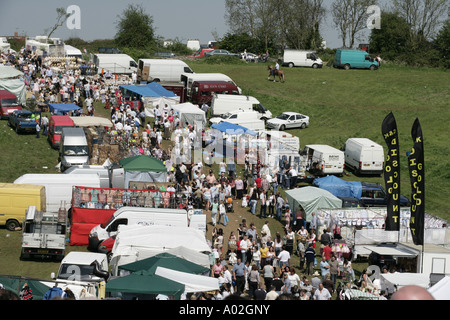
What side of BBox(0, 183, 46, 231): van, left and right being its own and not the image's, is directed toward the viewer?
left

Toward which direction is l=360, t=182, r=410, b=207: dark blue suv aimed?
to the viewer's right

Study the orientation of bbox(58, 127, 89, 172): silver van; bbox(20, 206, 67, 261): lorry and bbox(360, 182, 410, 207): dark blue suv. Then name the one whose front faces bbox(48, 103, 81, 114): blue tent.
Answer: the lorry

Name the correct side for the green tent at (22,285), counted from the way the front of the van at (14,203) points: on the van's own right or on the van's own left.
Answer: on the van's own left

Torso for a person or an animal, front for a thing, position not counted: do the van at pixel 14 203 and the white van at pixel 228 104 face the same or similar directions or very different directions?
very different directions

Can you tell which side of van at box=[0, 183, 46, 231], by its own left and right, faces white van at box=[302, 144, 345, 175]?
back

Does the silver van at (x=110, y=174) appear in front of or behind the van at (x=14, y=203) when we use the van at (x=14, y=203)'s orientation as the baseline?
behind

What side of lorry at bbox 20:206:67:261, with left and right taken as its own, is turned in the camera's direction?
back

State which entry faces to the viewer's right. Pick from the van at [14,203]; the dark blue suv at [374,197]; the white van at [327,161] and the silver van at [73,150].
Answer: the dark blue suv

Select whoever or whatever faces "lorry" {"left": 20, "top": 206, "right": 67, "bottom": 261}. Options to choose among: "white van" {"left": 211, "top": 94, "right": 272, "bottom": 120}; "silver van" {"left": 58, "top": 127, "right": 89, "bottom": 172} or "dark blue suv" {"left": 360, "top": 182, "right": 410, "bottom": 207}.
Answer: "silver van" {"left": 58, "top": 127, "right": 89, "bottom": 172}

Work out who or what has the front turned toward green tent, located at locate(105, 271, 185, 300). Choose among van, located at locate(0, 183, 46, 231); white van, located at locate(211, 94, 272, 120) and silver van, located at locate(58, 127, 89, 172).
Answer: silver van, located at locate(58, 127, 89, 172)

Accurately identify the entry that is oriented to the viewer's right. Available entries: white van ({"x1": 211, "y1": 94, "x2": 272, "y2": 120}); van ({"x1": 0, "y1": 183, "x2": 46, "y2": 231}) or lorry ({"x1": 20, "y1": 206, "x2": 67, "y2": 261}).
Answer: the white van
